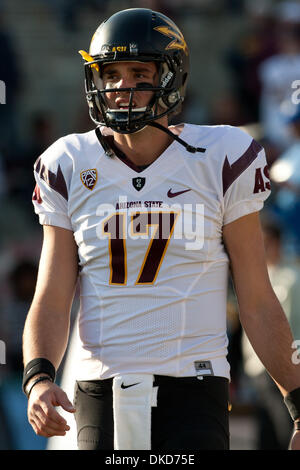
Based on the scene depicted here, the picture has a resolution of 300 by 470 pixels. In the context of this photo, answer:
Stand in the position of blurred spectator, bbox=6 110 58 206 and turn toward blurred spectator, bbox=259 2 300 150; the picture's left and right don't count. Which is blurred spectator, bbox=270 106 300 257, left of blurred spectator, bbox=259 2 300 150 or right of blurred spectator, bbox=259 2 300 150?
right

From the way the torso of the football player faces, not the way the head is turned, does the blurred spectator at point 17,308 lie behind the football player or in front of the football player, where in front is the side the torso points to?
behind

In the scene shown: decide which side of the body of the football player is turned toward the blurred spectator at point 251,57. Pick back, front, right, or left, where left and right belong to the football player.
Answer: back

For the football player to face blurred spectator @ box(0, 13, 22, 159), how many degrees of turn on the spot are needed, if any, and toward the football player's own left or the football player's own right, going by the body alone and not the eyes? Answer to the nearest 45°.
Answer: approximately 180°

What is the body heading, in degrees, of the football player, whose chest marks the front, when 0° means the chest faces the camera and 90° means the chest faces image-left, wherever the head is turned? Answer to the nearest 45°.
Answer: approximately 0°

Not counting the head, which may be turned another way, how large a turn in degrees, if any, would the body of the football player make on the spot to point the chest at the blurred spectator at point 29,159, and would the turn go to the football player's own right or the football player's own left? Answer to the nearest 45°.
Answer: approximately 180°

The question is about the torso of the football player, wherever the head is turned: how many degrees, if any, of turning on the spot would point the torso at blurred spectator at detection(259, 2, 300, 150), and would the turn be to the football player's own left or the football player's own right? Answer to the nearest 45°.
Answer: approximately 180°

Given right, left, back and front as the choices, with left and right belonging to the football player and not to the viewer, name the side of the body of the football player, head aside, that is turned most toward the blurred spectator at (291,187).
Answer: back
